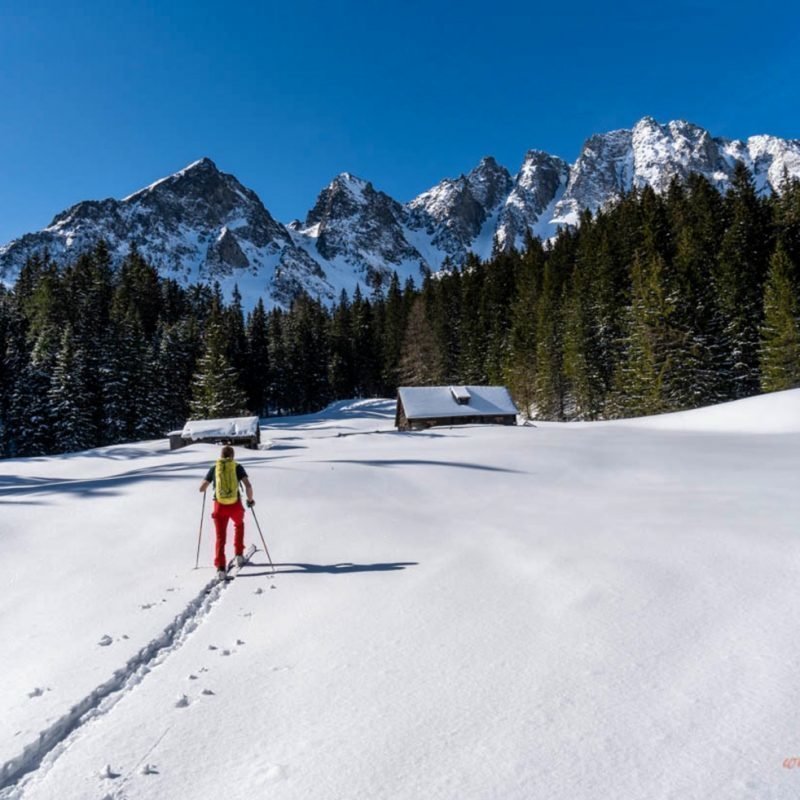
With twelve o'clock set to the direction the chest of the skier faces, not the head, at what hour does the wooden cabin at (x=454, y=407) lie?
The wooden cabin is roughly at 1 o'clock from the skier.

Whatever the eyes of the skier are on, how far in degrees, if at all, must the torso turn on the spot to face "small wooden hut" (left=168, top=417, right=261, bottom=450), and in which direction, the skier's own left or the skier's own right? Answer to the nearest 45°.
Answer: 0° — they already face it

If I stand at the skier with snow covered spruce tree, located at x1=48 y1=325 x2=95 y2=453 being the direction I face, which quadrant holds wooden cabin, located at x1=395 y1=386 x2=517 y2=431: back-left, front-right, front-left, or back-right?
front-right

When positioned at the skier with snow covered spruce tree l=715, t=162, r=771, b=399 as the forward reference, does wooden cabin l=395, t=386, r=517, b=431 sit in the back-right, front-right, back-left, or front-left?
front-left

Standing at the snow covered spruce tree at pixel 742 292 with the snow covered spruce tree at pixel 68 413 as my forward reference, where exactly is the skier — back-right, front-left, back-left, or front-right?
front-left

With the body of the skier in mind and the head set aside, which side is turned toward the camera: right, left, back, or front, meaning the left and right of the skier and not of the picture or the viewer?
back

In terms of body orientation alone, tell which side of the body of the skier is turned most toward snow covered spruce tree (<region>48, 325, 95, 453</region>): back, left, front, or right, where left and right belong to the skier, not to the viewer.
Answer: front
